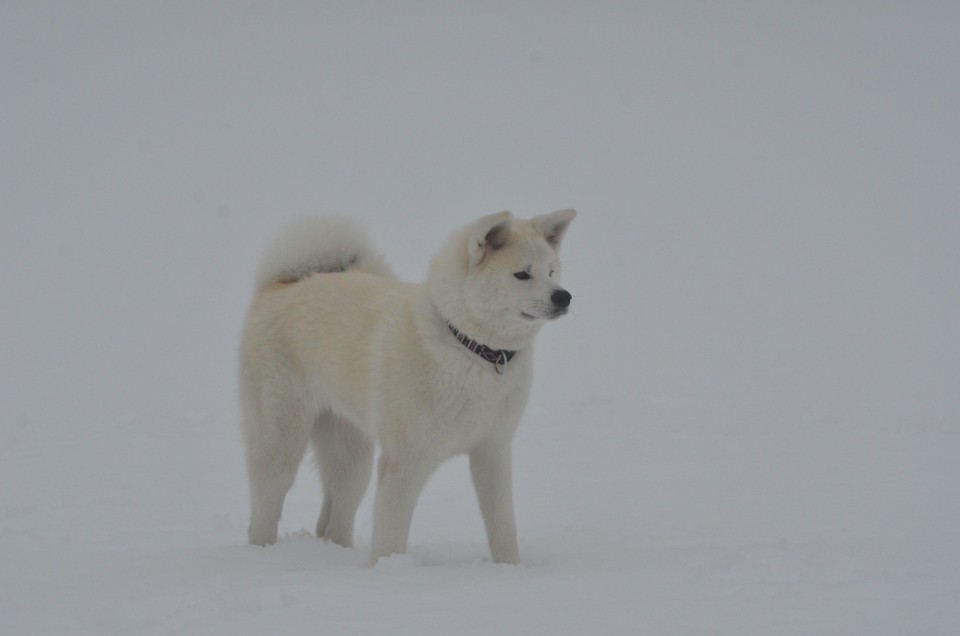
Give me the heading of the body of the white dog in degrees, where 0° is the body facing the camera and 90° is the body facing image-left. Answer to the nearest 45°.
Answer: approximately 315°
